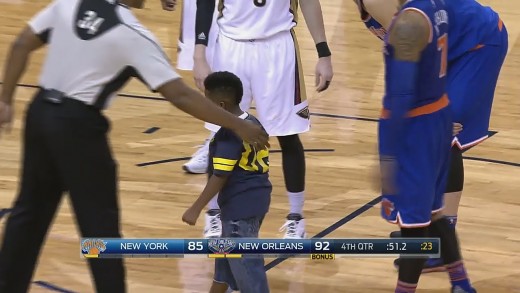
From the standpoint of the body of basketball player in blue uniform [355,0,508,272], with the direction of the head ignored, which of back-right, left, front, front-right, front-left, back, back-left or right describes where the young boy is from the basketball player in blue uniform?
front-left

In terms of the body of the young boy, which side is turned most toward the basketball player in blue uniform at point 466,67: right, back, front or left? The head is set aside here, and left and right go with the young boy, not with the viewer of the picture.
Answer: right

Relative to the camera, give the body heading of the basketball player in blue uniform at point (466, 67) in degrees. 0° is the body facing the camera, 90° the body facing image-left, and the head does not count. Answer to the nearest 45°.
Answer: approximately 90°

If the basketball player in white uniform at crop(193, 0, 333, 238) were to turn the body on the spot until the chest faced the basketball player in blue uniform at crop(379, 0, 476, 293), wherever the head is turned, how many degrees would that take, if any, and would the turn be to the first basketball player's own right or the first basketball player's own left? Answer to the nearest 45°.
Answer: approximately 45° to the first basketball player's own left

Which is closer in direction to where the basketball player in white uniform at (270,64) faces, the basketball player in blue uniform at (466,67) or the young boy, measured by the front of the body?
the young boy

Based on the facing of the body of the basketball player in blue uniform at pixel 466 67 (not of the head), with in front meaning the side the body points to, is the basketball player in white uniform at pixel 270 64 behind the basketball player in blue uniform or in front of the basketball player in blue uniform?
in front

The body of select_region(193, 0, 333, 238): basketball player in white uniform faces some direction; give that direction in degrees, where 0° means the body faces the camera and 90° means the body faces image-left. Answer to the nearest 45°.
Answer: approximately 0°

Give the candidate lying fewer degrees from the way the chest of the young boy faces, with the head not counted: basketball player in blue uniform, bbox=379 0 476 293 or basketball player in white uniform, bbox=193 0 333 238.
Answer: the basketball player in white uniform

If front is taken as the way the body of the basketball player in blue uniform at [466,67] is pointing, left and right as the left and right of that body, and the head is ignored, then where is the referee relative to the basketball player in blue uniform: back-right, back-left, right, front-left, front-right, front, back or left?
front-left

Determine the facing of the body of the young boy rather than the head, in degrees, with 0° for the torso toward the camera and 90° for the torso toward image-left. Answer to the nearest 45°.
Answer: approximately 135°
